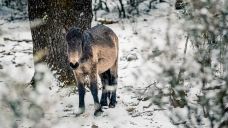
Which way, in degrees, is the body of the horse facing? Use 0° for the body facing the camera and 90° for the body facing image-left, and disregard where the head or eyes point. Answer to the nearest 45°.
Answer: approximately 45°

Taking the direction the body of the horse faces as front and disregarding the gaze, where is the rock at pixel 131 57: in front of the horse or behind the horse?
behind

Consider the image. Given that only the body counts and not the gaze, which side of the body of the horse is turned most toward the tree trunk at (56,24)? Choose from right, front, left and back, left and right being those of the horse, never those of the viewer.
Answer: right

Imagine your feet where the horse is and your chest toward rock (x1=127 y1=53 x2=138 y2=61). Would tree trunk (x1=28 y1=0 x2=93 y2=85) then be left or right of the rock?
left
